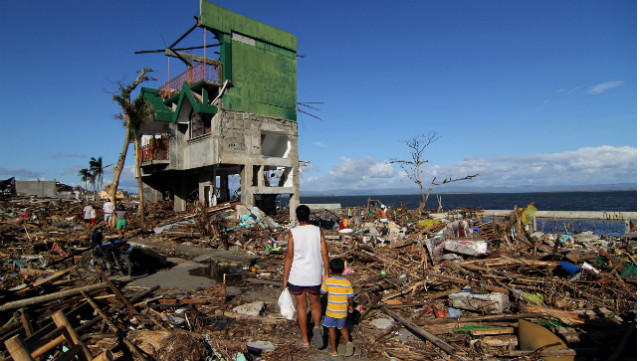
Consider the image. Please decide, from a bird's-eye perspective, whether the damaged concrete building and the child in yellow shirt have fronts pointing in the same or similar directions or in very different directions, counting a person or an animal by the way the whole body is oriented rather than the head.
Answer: very different directions

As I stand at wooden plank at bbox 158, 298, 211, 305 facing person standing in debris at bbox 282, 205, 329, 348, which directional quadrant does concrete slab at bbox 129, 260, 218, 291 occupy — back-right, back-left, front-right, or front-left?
back-left

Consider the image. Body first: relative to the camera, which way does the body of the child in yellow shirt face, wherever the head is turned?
away from the camera

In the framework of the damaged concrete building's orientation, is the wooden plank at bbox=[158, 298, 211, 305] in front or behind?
in front

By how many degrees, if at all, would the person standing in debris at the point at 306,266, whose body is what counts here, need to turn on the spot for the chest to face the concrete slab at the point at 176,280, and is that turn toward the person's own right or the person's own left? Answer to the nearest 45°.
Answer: approximately 45° to the person's own left

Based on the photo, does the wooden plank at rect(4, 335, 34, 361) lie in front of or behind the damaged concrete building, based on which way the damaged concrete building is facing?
in front

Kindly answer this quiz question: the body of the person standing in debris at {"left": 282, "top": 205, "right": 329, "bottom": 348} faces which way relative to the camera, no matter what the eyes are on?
away from the camera

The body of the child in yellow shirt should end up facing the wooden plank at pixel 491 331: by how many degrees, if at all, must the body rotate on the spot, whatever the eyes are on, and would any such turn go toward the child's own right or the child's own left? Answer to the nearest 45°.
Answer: approximately 90° to the child's own right
